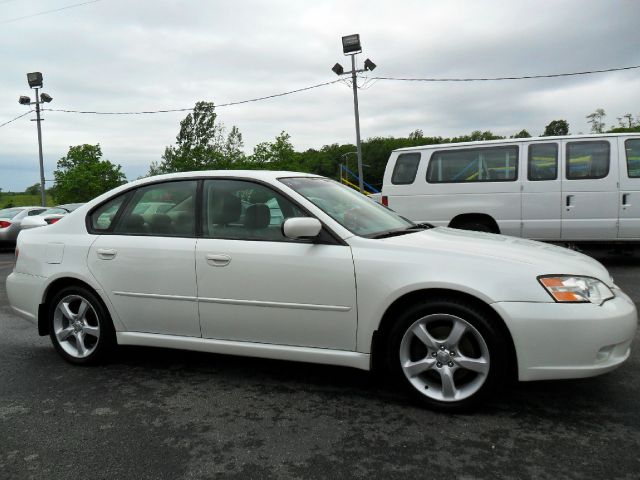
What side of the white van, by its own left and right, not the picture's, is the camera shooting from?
right

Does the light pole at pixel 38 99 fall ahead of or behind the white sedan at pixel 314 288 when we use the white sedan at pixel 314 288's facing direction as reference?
behind

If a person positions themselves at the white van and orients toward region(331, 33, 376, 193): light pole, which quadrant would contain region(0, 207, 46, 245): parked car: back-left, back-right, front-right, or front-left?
front-left

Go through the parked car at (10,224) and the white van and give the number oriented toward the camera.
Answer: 0

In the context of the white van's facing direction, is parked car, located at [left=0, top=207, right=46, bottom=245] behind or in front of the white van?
behind

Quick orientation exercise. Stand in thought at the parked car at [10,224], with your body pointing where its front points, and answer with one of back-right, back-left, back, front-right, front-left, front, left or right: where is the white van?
right

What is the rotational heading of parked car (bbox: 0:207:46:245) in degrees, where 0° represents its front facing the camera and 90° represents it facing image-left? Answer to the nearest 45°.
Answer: approximately 225°

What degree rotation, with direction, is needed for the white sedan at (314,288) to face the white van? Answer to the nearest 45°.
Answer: approximately 90° to its left

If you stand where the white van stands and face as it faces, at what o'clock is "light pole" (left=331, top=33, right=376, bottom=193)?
The light pole is roughly at 8 o'clock from the white van.

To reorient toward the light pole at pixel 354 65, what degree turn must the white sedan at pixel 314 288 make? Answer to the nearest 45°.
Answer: approximately 135° to its left

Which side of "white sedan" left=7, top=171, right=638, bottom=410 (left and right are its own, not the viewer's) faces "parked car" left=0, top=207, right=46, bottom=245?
back

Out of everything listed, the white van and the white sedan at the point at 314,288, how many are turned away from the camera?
0
